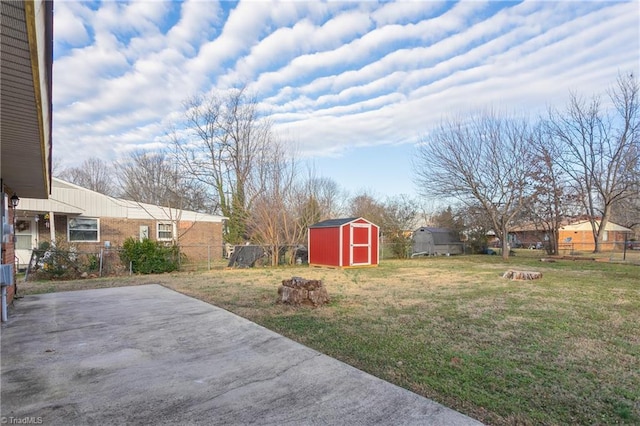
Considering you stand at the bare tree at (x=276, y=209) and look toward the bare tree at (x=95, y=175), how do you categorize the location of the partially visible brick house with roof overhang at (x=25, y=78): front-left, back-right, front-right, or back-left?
back-left

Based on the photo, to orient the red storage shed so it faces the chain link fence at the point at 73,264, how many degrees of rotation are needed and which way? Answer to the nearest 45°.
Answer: approximately 90° to its right

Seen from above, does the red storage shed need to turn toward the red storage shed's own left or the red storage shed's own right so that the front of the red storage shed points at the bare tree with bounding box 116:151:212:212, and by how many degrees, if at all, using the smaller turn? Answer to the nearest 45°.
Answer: approximately 180°

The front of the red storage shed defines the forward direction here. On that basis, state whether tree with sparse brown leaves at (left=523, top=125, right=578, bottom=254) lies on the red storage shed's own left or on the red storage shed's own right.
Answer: on the red storage shed's own left

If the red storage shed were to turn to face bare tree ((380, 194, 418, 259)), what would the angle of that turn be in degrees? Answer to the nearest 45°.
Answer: approximately 135° to its left

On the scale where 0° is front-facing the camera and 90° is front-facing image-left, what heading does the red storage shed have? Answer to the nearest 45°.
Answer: approximately 315°

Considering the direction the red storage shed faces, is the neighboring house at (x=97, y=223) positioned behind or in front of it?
behind

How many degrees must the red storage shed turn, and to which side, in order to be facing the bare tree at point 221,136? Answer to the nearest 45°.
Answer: approximately 180°

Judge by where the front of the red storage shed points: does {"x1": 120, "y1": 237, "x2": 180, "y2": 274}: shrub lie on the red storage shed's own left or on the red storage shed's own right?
on the red storage shed's own right

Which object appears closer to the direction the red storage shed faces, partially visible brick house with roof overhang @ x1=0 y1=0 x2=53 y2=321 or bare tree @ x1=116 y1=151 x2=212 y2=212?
the partially visible brick house with roof overhang
